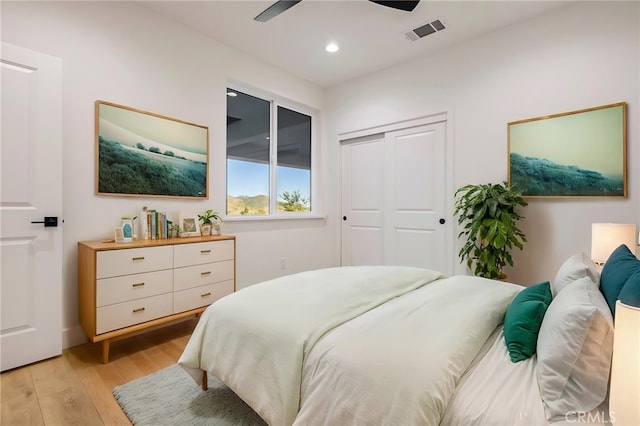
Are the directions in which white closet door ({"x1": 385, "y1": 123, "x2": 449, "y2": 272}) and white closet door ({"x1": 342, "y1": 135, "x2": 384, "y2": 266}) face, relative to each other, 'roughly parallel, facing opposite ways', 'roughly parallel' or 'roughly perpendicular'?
roughly parallel

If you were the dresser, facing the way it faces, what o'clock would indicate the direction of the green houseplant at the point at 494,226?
The green houseplant is roughly at 11 o'clock from the dresser.

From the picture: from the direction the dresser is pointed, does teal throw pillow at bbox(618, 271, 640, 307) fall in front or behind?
in front

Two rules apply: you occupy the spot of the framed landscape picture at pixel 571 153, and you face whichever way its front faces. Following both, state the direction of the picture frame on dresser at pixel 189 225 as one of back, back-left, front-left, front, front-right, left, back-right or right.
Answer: front

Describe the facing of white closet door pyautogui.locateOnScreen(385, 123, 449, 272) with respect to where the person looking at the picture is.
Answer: facing the viewer and to the left of the viewer

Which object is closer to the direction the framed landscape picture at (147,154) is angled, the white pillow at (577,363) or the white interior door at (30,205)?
the white pillow

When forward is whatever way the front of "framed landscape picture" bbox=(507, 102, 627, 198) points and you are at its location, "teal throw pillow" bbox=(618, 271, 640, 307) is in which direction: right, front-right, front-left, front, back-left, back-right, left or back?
front-left

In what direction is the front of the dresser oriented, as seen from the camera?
facing the viewer and to the right of the viewer

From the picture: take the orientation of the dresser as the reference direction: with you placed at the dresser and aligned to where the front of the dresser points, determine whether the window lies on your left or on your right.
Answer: on your left

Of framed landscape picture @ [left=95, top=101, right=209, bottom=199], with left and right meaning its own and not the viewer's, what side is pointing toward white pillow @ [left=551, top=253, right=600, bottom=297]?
front

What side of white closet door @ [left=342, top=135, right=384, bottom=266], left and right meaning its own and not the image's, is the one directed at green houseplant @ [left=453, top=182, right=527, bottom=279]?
left

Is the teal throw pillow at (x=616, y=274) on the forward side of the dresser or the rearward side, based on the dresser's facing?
on the forward side

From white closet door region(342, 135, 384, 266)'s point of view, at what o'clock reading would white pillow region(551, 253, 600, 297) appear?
The white pillow is roughly at 10 o'clock from the white closet door.

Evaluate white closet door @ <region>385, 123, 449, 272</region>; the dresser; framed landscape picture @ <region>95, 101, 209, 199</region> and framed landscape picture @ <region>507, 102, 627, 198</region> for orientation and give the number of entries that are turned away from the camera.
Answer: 0

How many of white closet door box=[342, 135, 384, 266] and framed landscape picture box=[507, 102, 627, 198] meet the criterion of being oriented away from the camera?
0

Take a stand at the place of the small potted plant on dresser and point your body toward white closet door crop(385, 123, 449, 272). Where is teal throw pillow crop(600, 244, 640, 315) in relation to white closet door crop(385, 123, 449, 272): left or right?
right
